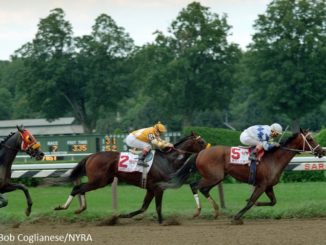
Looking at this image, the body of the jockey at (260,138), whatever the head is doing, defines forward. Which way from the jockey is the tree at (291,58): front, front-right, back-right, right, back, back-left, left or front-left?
left

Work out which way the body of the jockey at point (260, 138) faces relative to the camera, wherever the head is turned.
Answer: to the viewer's right

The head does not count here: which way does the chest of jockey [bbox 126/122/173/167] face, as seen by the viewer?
to the viewer's right

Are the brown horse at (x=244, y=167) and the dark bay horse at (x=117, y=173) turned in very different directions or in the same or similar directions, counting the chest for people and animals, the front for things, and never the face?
same or similar directions

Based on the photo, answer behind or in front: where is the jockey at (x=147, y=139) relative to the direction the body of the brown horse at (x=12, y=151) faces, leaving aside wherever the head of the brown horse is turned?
in front

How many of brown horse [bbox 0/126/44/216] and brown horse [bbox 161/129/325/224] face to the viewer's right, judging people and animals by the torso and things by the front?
2

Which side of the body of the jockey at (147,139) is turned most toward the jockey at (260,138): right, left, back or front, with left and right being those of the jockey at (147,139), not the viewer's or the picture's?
front

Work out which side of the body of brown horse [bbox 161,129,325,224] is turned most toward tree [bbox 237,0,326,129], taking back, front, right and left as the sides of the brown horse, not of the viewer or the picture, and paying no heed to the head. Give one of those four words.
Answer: left

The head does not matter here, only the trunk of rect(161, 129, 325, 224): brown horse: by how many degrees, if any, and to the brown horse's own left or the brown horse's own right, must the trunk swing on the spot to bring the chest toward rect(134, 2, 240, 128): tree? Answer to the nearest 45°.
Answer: approximately 90° to the brown horse's own left

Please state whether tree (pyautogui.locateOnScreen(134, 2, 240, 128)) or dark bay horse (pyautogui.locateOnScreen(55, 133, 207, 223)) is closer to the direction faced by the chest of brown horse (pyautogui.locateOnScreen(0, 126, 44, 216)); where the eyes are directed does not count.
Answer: the dark bay horse

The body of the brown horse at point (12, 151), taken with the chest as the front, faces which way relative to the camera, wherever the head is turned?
to the viewer's right

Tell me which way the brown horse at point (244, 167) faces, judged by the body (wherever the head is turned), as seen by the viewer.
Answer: to the viewer's right

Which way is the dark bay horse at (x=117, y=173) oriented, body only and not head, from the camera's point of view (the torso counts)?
to the viewer's right

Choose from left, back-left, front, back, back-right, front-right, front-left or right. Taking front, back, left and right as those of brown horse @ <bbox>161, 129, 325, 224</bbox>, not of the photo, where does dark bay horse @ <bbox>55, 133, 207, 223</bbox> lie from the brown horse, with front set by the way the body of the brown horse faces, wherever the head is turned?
back

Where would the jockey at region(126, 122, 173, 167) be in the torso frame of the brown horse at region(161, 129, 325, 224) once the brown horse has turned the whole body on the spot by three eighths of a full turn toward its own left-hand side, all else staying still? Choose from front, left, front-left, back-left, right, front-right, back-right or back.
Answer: front-left

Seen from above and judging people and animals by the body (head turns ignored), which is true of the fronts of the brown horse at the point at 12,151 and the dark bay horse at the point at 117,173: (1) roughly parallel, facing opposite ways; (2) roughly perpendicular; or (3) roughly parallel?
roughly parallel
